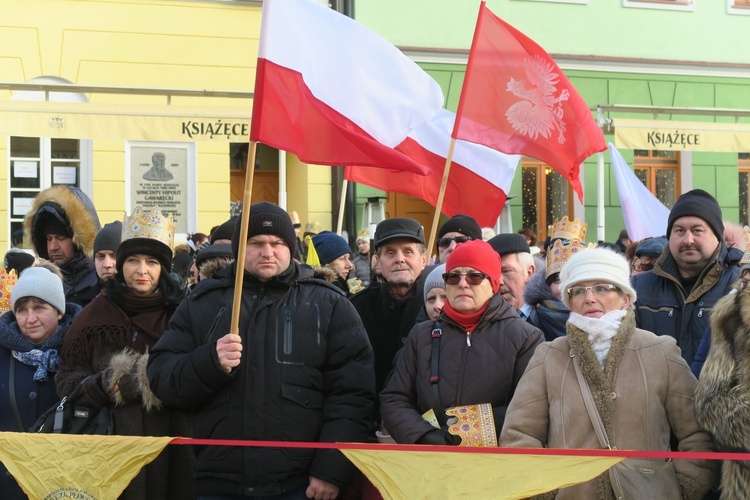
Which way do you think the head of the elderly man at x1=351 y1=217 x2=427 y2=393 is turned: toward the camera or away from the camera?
toward the camera

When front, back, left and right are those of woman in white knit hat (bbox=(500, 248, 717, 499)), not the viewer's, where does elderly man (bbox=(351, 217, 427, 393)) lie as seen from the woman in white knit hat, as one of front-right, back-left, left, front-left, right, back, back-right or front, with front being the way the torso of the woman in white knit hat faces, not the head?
back-right

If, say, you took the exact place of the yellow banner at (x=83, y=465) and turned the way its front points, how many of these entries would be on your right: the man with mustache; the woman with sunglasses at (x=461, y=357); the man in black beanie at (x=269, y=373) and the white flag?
0

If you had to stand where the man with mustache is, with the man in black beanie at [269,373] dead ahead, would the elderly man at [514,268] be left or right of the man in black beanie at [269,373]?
right

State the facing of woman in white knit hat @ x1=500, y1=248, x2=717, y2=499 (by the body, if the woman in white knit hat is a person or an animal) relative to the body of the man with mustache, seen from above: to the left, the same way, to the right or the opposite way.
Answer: the same way

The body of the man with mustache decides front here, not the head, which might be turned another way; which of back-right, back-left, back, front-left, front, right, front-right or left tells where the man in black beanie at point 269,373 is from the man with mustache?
front-right

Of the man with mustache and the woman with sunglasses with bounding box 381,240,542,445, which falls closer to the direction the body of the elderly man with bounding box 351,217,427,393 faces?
the woman with sunglasses

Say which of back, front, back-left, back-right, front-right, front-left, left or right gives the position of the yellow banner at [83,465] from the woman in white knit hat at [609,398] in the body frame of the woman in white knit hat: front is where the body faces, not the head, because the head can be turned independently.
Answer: right

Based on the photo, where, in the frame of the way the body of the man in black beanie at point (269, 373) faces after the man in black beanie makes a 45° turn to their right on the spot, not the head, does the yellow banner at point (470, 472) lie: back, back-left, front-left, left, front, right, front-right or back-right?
left

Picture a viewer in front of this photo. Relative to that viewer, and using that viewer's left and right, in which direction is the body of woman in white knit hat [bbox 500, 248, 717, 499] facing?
facing the viewer

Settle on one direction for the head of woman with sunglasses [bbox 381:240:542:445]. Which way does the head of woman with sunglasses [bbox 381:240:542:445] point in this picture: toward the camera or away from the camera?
toward the camera

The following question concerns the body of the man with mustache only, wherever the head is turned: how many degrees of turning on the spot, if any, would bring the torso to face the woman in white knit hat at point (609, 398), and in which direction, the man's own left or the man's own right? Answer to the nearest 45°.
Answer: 0° — they already face them

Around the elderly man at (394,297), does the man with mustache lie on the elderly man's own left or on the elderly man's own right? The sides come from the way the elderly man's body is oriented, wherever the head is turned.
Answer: on the elderly man's own left

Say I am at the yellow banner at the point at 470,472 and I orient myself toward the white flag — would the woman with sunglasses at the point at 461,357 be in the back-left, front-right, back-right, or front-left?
front-left

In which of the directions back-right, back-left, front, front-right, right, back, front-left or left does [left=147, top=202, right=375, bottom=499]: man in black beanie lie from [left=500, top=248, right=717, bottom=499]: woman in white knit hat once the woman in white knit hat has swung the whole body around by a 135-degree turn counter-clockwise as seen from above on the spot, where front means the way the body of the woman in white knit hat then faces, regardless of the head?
back-left

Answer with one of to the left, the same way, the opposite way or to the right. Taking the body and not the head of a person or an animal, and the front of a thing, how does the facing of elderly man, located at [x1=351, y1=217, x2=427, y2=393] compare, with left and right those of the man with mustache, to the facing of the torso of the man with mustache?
the same way

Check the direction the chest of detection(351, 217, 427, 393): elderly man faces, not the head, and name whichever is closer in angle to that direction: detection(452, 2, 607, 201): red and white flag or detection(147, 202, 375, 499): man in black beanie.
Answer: the man in black beanie

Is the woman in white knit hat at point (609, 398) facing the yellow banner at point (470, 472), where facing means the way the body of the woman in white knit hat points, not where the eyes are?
no

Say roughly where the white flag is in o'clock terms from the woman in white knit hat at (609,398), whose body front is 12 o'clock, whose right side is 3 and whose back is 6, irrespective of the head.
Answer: The white flag is roughly at 6 o'clock from the woman in white knit hat.
